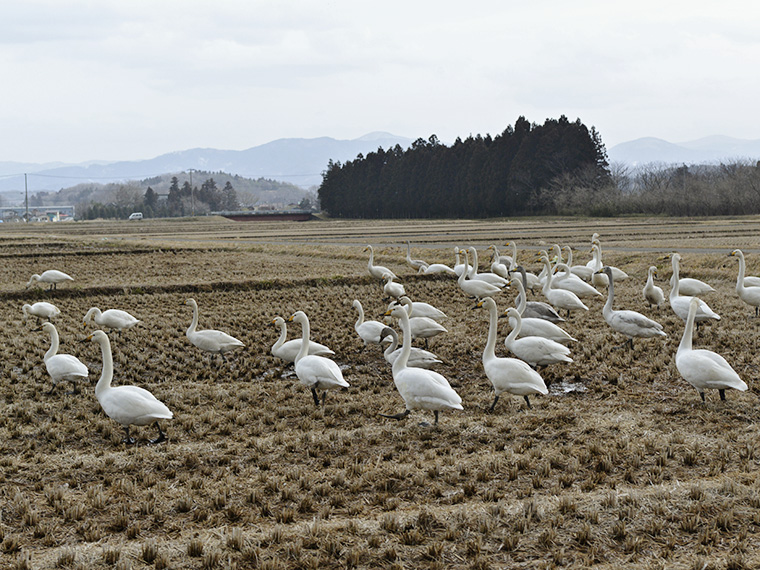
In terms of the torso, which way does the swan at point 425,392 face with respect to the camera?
to the viewer's left

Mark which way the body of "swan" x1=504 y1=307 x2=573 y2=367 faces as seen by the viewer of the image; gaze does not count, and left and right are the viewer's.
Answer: facing to the left of the viewer

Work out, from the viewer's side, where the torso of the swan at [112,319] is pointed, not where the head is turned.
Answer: to the viewer's left

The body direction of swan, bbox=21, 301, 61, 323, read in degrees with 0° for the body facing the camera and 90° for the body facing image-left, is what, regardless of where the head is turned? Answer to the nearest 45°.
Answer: approximately 90°

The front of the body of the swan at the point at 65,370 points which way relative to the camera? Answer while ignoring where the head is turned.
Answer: to the viewer's left

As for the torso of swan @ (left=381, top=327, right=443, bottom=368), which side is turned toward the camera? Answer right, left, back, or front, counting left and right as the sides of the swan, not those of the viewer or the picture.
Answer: left

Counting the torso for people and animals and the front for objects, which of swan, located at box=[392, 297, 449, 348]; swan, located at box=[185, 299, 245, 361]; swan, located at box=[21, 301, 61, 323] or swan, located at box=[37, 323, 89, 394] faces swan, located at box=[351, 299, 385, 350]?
swan, located at box=[392, 297, 449, 348]

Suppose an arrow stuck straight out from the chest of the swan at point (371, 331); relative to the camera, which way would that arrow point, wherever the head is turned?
to the viewer's left

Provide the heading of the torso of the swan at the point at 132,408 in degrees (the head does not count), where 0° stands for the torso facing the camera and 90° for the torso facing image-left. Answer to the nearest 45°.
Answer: approximately 90°

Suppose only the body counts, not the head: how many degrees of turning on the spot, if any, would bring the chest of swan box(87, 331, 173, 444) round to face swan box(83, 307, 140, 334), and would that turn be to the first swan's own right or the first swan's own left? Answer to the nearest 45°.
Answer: approximately 90° to the first swan's own right

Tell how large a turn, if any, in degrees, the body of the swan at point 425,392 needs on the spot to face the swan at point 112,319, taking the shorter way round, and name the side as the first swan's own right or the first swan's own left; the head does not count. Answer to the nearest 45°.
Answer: approximately 45° to the first swan's own right

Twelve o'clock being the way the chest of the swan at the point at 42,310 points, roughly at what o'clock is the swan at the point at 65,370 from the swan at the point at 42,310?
the swan at the point at 65,370 is roughly at 9 o'clock from the swan at the point at 42,310.

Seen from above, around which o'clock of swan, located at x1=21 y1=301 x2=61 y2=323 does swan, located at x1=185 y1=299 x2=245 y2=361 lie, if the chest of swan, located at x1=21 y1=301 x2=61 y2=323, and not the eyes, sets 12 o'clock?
swan, located at x1=185 y1=299 x2=245 y2=361 is roughly at 8 o'clock from swan, located at x1=21 y1=301 x2=61 y2=323.

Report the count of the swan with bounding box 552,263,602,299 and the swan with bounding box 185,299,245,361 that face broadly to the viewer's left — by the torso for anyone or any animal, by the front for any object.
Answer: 2
